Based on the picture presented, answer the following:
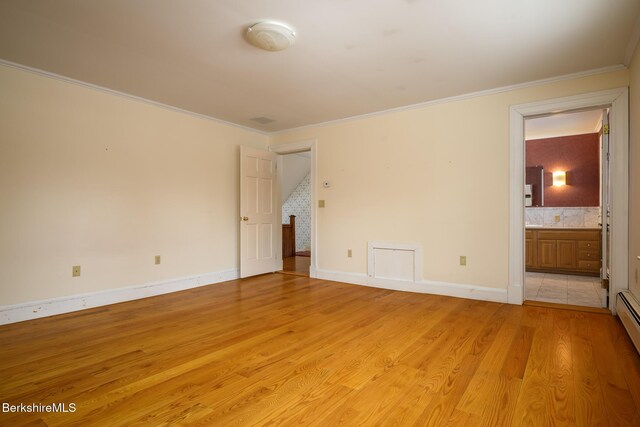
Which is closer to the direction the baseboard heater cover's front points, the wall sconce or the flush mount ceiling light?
the flush mount ceiling light

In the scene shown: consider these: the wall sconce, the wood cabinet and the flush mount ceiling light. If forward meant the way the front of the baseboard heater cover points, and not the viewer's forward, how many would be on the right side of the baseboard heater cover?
2

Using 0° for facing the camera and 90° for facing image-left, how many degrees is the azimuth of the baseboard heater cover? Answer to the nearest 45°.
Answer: approximately 90°

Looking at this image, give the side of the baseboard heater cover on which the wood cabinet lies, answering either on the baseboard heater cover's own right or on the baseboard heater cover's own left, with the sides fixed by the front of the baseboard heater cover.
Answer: on the baseboard heater cover's own right

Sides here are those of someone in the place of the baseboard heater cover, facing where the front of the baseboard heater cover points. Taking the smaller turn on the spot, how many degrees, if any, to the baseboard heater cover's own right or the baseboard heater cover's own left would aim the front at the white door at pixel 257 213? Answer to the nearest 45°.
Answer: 0° — it already faces it

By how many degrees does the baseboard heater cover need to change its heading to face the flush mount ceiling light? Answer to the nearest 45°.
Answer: approximately 45° to its left

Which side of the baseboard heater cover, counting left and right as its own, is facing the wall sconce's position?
right

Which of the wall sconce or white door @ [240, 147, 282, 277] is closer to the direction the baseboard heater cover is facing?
the white door
